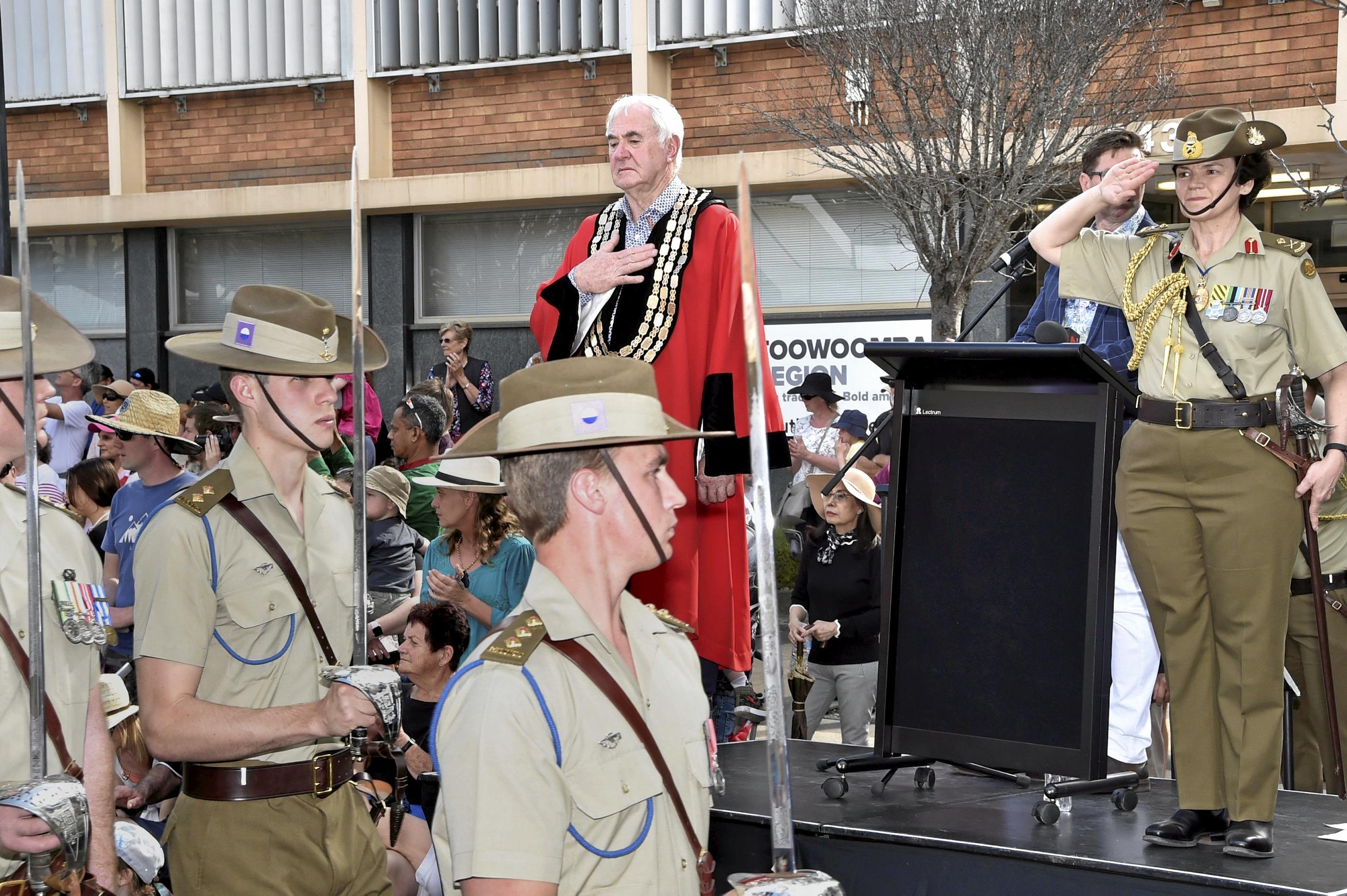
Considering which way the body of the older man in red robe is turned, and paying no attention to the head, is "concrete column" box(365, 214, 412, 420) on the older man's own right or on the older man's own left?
on the older man's own right

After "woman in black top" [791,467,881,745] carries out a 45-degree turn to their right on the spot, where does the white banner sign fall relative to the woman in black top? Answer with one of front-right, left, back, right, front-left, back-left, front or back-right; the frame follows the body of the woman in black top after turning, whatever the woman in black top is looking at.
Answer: right

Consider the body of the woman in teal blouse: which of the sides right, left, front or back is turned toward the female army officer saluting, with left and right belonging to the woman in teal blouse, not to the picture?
left

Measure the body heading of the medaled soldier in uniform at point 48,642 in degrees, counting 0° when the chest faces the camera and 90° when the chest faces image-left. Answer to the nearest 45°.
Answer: approximately 315°

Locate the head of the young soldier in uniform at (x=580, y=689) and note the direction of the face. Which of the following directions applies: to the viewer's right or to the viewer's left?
to the viewer's right

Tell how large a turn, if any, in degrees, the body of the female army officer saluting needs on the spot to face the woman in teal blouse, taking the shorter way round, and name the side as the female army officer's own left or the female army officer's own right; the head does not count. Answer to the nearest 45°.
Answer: approximately 90° to the female army officer's own right
